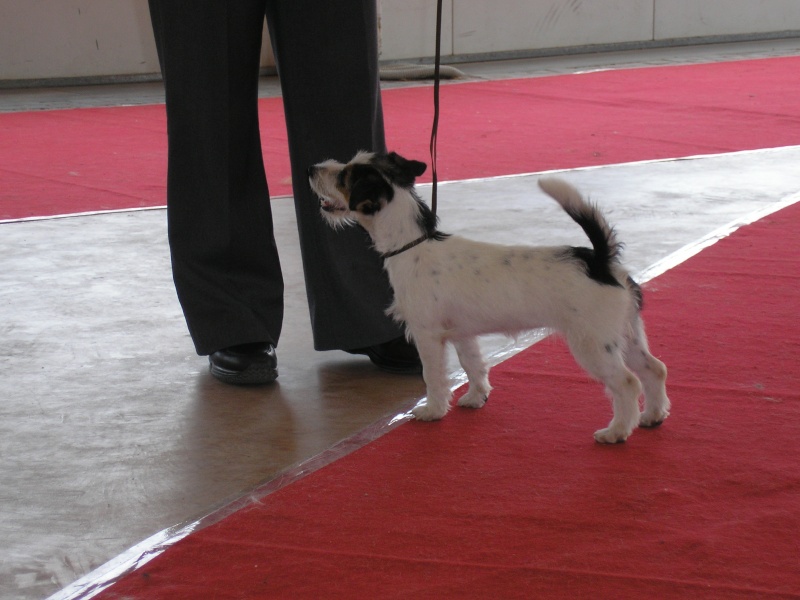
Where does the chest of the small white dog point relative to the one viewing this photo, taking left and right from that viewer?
facing to the left of the viewer
